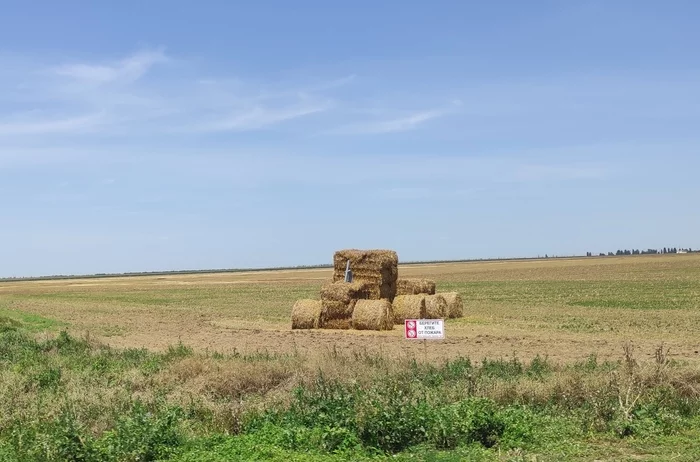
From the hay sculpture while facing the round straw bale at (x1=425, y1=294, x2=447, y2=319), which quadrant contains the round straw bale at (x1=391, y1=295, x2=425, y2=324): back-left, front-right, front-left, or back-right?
front-right

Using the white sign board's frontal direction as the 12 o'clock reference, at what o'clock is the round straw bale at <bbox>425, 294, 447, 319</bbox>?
The round straw bale is roughly at 6 o'clock from the white sign board.

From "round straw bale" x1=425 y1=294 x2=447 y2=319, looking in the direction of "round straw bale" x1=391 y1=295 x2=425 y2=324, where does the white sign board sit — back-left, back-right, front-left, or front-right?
front-left

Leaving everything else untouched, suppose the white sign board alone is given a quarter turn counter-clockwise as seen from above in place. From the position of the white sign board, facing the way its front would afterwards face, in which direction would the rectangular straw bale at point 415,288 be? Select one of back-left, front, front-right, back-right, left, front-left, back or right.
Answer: left

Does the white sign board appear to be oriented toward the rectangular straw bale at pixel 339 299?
no

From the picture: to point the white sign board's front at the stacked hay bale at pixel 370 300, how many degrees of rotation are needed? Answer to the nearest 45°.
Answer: approximately 180°

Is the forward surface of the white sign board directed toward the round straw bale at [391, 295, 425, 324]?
no

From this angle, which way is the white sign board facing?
toward the camera

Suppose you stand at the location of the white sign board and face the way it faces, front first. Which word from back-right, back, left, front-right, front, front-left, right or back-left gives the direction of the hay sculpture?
back

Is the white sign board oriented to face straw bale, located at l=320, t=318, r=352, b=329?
no
